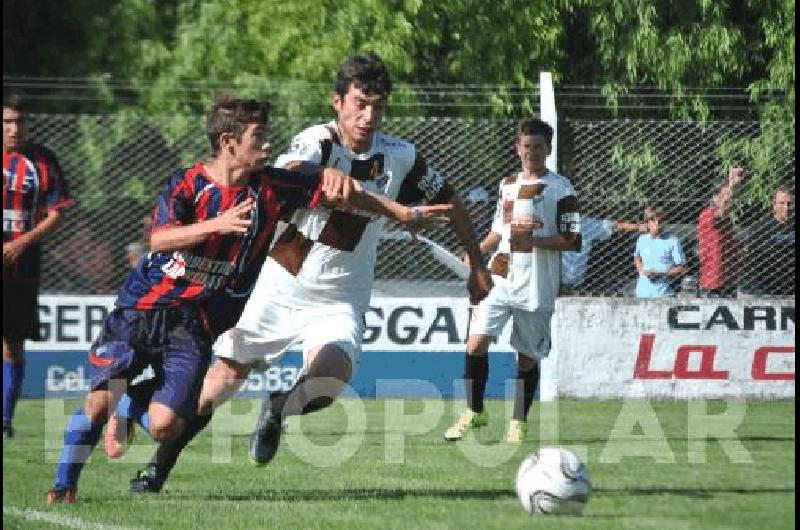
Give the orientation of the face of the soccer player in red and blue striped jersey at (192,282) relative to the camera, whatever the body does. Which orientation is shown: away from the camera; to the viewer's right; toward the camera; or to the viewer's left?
to the viewer's right

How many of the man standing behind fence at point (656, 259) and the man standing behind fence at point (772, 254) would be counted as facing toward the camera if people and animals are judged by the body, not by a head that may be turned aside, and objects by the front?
2

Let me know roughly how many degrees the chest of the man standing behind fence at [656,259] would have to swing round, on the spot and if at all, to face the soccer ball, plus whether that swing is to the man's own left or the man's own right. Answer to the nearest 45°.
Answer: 0° — they already face it

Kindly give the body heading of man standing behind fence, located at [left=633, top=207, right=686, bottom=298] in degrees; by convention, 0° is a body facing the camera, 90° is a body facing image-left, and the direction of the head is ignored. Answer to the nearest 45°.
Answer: approximately 0°

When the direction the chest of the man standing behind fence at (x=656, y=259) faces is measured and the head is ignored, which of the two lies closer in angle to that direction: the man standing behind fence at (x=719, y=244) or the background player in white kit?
the background player in white kit
